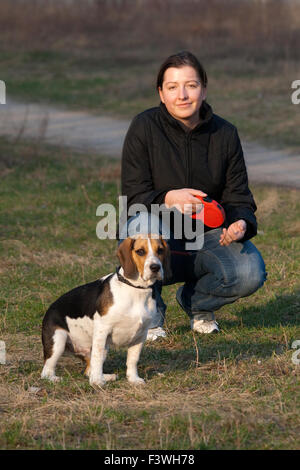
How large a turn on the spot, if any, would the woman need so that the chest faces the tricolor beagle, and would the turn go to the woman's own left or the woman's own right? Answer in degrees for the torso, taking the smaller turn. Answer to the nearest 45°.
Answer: approximately 45° to the woman's own right

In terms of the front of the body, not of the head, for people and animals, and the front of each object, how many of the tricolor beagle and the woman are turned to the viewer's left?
0

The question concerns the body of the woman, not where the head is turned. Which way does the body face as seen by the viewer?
toward the camera

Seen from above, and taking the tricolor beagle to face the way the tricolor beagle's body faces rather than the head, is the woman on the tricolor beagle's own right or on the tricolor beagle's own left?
on the tricolor beagle's own left
